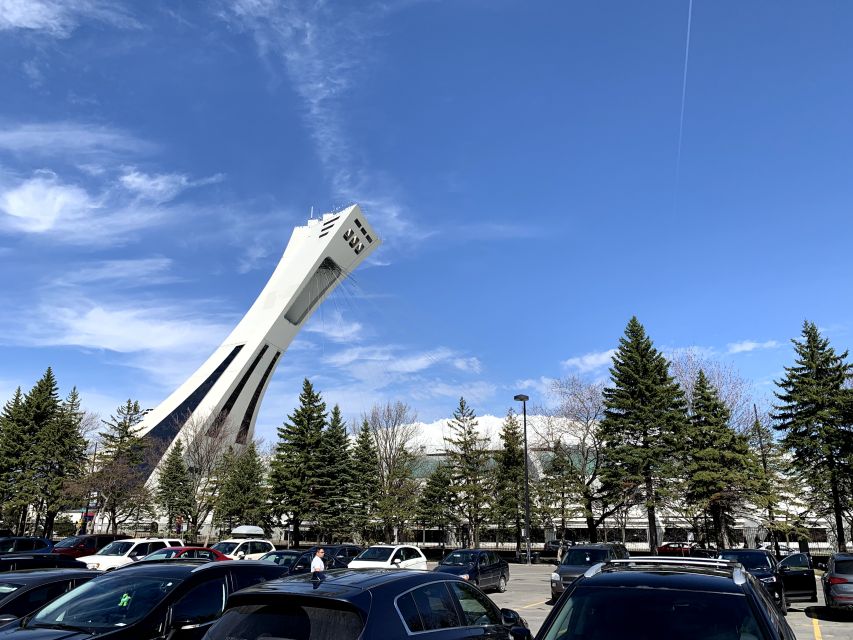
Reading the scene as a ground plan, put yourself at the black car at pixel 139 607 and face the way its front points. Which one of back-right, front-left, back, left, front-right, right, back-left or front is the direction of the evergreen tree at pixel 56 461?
back-right

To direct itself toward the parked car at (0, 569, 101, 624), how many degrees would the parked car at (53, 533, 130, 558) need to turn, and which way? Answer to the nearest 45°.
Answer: approximately 45° to its left

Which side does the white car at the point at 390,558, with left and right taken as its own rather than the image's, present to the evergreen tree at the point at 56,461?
right

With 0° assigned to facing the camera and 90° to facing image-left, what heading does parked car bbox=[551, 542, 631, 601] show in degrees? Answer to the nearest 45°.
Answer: approximately 45°

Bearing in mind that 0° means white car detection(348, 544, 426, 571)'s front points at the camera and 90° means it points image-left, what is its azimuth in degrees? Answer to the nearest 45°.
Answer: approximately 45°

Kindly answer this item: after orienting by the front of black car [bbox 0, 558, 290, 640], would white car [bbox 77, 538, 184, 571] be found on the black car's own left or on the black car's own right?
on the black car's own right

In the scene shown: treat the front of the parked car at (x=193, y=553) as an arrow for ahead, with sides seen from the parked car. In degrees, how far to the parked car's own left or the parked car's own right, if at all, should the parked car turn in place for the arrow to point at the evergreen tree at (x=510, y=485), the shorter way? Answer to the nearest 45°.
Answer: approximately 180°

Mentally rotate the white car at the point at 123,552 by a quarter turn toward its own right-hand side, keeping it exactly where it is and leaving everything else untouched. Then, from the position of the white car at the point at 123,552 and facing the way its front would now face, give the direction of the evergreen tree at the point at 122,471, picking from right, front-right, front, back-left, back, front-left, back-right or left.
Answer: front-right

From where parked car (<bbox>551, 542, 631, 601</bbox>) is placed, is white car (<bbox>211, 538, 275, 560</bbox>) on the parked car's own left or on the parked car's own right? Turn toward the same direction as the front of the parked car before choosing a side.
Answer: on the parked car's own right

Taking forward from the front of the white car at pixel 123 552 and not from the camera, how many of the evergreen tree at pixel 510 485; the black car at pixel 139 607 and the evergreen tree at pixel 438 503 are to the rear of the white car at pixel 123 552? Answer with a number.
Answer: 2

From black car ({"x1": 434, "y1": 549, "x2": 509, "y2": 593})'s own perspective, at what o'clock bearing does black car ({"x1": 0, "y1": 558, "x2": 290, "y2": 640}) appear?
black car ({"x1": 0, "y1": 558, "x2": 290, "y2": 640}) is roughly at 11 o'clock from black car ({"x1": 434, "y1": 549, "x2": 509, "y2": 593}).

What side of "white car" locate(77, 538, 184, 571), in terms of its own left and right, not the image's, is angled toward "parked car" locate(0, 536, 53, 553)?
right
